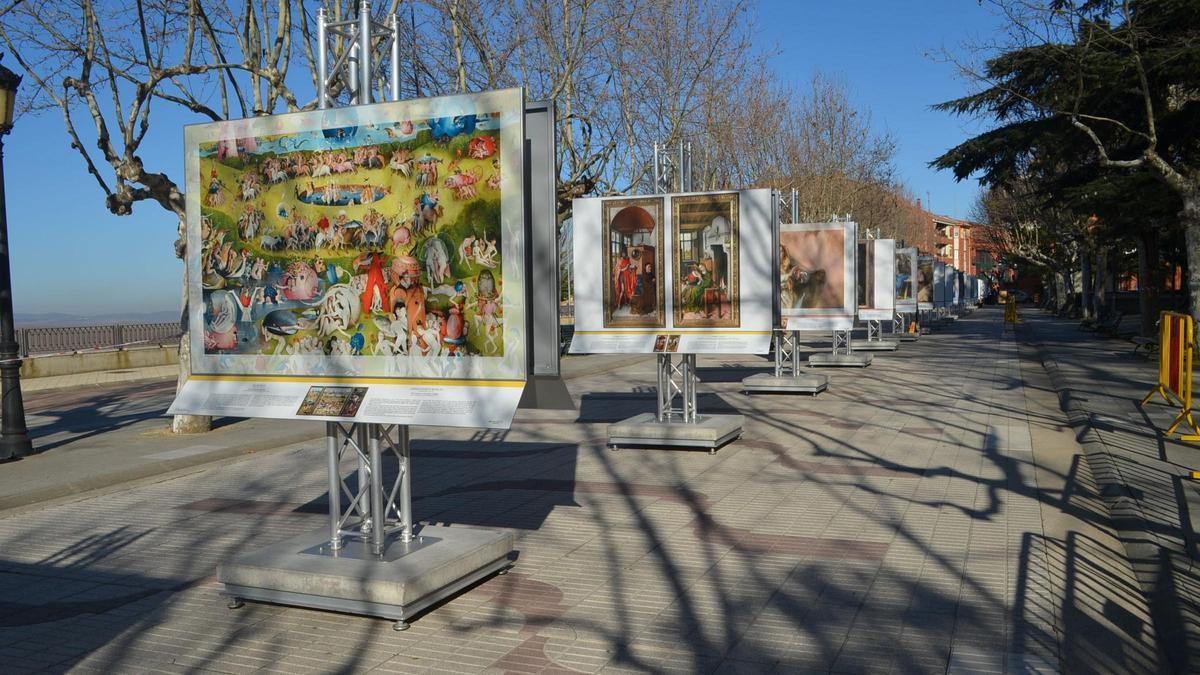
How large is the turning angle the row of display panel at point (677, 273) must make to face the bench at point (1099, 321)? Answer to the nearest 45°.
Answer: approximately 135° to its left

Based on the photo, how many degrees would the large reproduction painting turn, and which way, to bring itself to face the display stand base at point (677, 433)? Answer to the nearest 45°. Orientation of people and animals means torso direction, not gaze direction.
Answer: approximately 180°

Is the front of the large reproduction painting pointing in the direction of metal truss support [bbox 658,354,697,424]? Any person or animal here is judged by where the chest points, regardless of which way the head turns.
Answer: no

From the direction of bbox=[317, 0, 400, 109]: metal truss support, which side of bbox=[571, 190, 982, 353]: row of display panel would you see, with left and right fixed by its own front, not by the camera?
front

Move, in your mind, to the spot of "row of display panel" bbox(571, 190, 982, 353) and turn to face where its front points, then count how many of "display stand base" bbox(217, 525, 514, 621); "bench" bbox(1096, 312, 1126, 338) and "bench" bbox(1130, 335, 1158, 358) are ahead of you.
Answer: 1

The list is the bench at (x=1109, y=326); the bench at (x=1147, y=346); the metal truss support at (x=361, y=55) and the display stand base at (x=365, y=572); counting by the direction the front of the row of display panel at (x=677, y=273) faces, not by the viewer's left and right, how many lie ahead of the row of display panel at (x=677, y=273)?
2

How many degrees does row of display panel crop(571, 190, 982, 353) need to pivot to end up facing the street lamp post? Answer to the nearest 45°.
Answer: approximately 90° to its right

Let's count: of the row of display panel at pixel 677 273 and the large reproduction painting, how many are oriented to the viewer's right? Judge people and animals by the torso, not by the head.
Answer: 0

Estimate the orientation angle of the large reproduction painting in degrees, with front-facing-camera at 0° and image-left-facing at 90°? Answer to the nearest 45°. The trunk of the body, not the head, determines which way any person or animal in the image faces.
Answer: approximately 45°

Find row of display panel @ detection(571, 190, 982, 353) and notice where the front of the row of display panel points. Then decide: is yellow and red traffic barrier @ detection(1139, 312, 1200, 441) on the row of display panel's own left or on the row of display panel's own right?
on the row of display panel's own left

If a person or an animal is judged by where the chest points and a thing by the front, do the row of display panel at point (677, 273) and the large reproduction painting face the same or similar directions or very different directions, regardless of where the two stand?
same or similar directions

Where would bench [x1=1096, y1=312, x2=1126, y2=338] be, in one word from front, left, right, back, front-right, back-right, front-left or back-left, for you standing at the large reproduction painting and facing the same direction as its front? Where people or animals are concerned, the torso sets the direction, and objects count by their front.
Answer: back

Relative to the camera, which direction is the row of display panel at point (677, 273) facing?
toward the camera
